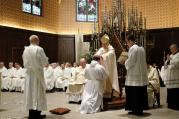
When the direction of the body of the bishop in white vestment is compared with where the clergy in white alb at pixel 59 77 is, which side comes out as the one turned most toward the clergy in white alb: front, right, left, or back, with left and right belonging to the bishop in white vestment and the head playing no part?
right

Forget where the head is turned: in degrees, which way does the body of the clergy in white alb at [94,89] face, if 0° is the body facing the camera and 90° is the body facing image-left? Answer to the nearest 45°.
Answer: approximately 225°

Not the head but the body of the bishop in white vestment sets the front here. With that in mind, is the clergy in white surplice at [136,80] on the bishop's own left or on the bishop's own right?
on the bishop's own left

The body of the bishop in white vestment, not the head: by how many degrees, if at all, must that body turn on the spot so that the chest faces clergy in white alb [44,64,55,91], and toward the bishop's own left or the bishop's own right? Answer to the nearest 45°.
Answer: approximately 90° to the bishop's own right

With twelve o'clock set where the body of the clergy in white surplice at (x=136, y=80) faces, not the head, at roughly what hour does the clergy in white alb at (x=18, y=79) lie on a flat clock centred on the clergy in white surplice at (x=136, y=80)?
the clergy in white alb at (x=18, y=79) is roughly at 12 o'clock from the clergy in white surplice at (x=136, y=80).

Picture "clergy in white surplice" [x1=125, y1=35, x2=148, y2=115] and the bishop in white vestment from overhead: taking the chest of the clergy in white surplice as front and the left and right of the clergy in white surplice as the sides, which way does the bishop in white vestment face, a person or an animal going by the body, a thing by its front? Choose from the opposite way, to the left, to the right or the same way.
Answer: to the left

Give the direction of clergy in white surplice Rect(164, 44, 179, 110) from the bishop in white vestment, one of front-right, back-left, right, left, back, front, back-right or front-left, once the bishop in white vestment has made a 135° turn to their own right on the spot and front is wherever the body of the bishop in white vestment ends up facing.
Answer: right

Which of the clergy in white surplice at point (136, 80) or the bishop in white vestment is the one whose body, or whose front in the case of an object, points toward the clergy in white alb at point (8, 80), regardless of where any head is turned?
the clergy in white surplice at point (136, 80)

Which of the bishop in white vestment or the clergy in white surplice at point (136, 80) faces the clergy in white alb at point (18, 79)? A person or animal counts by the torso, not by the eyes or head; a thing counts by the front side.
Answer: the clergy in white surplice at point (136, 80)

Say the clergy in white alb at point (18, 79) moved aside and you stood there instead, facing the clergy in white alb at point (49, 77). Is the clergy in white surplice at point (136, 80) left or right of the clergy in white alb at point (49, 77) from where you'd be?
right

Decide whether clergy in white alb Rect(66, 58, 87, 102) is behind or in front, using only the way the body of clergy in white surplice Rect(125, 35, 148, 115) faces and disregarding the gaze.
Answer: in front

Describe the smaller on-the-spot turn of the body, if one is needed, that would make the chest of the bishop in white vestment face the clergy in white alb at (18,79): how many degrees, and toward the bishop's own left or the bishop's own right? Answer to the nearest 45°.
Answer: approximately 90° to the bishop's own right

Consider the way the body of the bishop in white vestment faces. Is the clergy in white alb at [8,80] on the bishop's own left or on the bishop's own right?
on the bishop's own right
